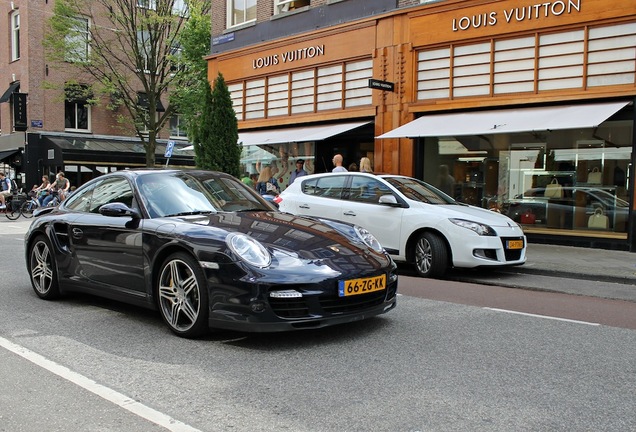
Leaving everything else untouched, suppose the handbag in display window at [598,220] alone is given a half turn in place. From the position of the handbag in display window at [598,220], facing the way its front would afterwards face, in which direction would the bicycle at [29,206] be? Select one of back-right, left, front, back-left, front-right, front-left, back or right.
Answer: left

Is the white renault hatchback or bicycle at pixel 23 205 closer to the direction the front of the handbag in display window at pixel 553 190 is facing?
the white renault hatchback

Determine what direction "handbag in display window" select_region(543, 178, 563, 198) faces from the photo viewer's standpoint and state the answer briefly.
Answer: facing the viewer

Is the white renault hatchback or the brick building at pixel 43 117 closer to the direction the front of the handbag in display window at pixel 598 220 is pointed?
the white renault hatchback

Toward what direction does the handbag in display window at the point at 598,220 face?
toward the camera

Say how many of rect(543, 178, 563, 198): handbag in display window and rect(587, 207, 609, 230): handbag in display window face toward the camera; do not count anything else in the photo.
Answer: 2

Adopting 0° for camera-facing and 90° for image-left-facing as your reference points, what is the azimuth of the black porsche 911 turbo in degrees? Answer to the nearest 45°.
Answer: approximately 315°

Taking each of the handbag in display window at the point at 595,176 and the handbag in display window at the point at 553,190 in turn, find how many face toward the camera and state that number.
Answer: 2

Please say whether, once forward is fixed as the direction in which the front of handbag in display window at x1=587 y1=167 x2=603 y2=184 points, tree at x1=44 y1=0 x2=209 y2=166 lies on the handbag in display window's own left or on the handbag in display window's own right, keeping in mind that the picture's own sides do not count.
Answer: on the handbag in display window's own right

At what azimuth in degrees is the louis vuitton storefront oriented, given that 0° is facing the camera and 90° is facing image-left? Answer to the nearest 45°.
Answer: approximately 45°

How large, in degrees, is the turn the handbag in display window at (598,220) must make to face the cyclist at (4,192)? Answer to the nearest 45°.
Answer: approximately 90° to its right

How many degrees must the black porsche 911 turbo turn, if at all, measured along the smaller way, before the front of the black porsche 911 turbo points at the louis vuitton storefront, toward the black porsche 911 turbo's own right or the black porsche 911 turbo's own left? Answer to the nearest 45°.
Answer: approximately 90° to the black porsche 911 turbo's own left

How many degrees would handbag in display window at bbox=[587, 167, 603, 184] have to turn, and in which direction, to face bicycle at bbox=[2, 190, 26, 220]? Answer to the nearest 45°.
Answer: approximately 90° to its right

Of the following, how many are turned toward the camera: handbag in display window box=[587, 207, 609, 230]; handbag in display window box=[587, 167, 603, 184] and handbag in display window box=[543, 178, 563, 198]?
3

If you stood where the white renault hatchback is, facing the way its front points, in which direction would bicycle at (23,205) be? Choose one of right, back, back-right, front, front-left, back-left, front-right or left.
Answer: back

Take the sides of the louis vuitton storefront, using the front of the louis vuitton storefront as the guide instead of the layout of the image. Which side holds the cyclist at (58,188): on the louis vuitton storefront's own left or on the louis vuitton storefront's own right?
on the louis vuitton storefront's own right

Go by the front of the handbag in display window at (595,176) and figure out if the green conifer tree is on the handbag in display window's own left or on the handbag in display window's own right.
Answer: on the handbag in display window's own right
